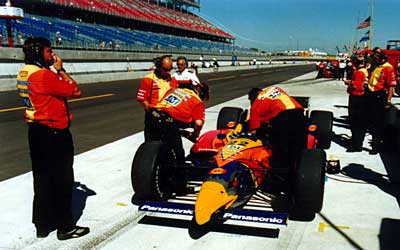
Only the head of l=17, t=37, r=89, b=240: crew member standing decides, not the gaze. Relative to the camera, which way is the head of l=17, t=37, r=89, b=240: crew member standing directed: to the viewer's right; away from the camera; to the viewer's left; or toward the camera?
to the viewer's right

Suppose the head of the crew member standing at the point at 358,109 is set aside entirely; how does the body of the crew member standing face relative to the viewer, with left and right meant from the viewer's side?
facing to the left of the viewer

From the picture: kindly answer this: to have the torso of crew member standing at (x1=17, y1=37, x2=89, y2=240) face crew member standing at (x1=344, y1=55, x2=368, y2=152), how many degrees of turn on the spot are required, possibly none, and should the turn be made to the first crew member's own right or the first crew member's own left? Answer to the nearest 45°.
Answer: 0° — they already face them

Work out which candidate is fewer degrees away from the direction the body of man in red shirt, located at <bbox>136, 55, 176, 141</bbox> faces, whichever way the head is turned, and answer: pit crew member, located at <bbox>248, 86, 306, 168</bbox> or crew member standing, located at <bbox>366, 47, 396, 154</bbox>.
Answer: the pit crew member

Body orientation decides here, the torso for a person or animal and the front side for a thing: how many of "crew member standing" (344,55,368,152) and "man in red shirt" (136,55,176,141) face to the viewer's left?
1

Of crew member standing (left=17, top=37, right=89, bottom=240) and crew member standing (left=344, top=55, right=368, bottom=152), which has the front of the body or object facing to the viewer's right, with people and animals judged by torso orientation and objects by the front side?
crew member standing (left=17, top=37, right=89, bottom=240)

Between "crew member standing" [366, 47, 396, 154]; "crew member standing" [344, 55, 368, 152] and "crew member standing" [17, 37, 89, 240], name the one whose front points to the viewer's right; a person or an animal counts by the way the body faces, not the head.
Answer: "crew member standing" [17, 37, 89, 240]

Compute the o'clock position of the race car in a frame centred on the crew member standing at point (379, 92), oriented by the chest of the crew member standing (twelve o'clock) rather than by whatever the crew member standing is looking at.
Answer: The race car is roughly at 11 o'clock from the crew member standing.

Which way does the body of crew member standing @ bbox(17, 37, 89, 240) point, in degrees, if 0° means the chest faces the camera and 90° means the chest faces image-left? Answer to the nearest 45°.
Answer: approximately 270°

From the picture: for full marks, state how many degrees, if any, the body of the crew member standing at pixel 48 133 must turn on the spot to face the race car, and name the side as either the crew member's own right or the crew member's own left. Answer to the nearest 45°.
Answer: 0° — they already face it

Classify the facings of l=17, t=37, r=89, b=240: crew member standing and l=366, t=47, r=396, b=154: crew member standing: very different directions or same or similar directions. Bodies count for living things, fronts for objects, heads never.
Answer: very different directions

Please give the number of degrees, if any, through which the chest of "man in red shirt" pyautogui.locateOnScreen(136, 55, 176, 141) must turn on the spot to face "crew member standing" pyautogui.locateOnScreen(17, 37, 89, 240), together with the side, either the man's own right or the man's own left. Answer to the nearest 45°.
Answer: approximately 90° to the man's own right
